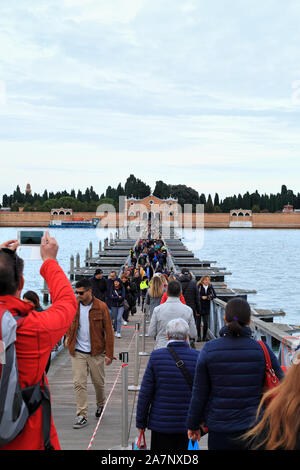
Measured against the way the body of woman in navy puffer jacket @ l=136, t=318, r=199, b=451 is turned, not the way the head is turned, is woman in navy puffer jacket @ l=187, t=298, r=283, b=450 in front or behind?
behind

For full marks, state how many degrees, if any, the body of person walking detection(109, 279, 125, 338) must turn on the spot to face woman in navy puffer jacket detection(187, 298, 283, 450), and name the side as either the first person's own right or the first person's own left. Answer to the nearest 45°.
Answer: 0° — they already face them

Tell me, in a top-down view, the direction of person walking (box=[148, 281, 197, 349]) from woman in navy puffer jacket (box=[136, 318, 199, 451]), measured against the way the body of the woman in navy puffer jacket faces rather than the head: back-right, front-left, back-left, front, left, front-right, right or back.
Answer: front

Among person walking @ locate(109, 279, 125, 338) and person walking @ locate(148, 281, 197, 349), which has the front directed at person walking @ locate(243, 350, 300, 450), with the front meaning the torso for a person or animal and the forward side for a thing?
person walking @ locate(109, 279, 125, 338)

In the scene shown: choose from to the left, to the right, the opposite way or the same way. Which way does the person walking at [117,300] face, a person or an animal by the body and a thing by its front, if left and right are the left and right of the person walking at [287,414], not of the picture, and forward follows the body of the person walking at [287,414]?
the opposite way

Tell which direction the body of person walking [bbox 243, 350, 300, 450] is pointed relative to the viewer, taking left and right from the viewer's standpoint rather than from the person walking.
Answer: facing away from the viewer

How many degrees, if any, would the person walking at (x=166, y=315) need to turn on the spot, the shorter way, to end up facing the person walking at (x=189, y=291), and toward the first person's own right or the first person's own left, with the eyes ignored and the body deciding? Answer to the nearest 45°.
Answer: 0° — they already face them

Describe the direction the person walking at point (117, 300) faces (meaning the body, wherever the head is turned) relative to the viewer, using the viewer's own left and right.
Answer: facing the viewer

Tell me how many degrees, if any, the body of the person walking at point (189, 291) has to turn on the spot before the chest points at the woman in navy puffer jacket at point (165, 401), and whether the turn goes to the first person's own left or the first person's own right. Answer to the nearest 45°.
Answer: approximately 180°

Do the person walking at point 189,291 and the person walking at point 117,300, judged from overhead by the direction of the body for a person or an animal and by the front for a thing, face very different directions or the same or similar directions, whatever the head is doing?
very different directions

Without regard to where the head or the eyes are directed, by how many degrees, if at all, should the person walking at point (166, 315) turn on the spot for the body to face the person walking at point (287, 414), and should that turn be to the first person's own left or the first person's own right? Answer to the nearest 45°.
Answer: approximately 180°

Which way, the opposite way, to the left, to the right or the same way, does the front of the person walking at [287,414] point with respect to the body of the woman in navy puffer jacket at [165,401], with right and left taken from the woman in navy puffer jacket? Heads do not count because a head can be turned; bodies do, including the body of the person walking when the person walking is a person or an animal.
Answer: the same way

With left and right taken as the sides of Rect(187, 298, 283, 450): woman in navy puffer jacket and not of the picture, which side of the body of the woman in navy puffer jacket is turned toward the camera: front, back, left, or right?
back

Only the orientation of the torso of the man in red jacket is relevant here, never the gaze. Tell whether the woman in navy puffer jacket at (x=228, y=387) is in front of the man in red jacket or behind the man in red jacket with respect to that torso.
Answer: in front

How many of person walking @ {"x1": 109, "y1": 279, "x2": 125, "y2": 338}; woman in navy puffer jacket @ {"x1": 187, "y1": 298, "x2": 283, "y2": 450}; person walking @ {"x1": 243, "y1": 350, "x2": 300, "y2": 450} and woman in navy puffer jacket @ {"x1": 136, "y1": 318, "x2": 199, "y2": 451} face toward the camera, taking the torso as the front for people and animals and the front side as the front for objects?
1

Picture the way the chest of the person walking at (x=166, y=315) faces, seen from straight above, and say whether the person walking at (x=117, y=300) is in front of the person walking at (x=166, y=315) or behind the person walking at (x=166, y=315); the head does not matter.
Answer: in front

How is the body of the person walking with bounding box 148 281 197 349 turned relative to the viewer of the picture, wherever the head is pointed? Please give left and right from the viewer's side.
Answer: facing away from the viewer

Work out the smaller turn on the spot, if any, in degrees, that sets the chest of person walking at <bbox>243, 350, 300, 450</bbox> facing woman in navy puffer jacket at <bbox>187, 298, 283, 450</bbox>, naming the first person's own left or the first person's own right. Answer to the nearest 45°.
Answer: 0° — they already face them

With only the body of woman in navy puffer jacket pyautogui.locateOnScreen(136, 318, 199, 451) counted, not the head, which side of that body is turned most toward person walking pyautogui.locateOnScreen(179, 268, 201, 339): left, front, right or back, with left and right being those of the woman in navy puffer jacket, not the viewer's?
front

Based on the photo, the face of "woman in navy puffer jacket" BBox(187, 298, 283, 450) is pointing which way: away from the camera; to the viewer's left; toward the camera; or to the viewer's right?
away from the camera

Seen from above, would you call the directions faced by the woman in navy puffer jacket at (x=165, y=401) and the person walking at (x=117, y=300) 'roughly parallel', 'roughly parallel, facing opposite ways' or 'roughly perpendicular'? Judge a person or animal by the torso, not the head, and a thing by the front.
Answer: roughly parallel, facing opposite ways
